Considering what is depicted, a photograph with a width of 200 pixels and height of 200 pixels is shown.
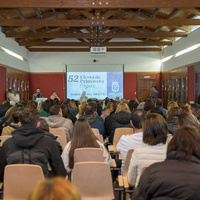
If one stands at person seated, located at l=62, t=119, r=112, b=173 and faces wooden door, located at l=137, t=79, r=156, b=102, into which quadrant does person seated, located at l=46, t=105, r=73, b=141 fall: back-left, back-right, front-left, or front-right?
front-left

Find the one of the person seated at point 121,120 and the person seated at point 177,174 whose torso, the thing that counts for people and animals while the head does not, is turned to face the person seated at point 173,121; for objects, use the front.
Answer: the person seated at point 177,174

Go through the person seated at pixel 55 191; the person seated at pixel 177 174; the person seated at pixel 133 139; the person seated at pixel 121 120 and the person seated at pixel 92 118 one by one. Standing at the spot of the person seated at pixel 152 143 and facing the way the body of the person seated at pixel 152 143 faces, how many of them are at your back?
2

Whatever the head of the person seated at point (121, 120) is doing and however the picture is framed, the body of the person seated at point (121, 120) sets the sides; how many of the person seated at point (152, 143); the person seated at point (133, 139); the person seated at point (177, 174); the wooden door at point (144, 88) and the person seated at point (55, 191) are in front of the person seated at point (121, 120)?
1

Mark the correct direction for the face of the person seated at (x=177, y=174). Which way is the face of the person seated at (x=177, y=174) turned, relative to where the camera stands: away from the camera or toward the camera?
away from the camera

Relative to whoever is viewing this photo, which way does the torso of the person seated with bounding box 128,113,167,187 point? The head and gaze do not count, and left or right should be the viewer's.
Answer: facing away from the viewer

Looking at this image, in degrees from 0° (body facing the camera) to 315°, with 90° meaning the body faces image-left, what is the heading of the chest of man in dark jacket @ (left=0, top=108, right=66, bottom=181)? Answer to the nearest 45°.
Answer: approximately 180°

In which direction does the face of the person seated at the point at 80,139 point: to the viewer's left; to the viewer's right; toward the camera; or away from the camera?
away from the camera

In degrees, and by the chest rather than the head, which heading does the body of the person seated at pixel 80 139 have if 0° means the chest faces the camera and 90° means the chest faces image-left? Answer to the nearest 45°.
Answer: approximately 180°

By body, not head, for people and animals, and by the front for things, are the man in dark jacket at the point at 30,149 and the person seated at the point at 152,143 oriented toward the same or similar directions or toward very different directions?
same or similar directions

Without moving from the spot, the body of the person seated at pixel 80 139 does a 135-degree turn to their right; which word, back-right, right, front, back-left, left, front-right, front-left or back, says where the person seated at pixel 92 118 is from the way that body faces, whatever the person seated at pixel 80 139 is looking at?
back-left

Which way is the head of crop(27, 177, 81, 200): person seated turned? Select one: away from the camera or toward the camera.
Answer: away from the camera

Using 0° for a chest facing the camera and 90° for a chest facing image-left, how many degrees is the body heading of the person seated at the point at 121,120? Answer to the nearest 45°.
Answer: approximately 180°

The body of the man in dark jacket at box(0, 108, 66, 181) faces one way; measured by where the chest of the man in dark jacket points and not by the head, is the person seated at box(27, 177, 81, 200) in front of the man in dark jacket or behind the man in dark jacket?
behind

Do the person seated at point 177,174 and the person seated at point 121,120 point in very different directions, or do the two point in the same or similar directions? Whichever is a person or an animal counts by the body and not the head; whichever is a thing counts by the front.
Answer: same or similar directions

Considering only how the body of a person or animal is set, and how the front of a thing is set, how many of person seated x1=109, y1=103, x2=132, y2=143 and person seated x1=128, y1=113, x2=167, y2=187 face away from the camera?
2

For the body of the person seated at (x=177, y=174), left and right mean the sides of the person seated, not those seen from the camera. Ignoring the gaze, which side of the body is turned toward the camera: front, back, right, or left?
back

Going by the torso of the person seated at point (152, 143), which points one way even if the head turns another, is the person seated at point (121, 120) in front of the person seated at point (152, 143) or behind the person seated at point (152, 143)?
in front

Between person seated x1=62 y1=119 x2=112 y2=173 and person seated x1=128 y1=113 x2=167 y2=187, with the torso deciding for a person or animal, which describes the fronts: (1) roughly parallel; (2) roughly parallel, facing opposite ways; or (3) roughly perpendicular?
roughly parallel
